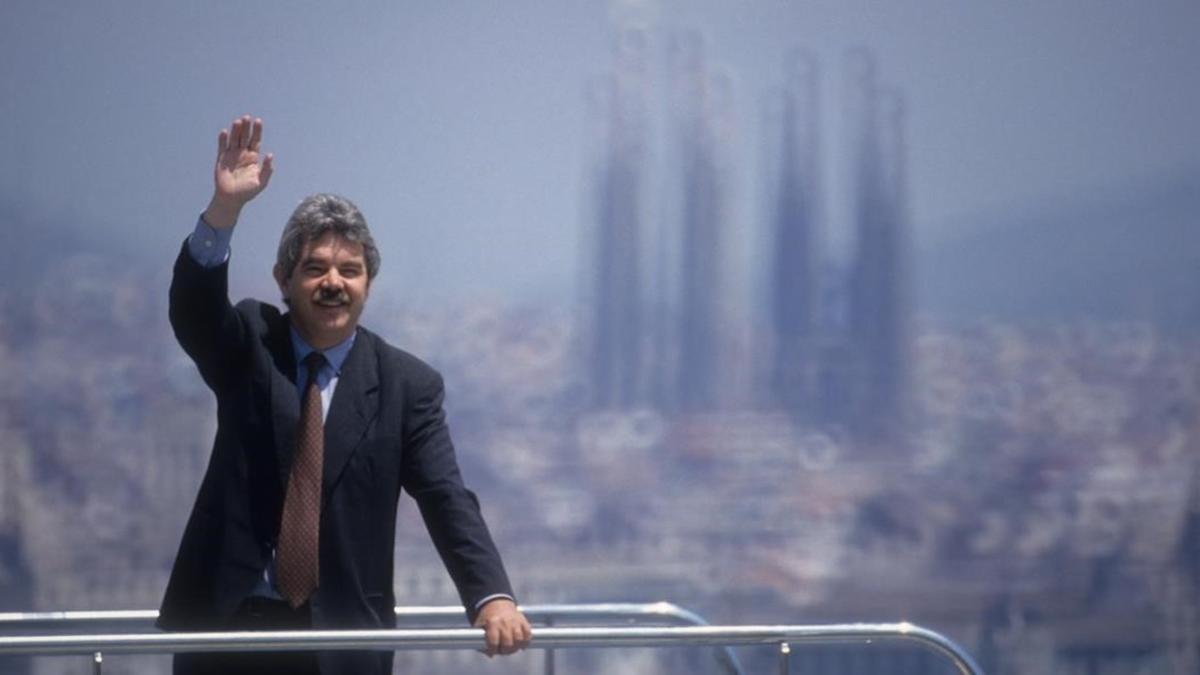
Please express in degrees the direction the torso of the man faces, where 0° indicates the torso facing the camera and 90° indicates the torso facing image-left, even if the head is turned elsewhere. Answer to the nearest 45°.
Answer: approximately 0°
